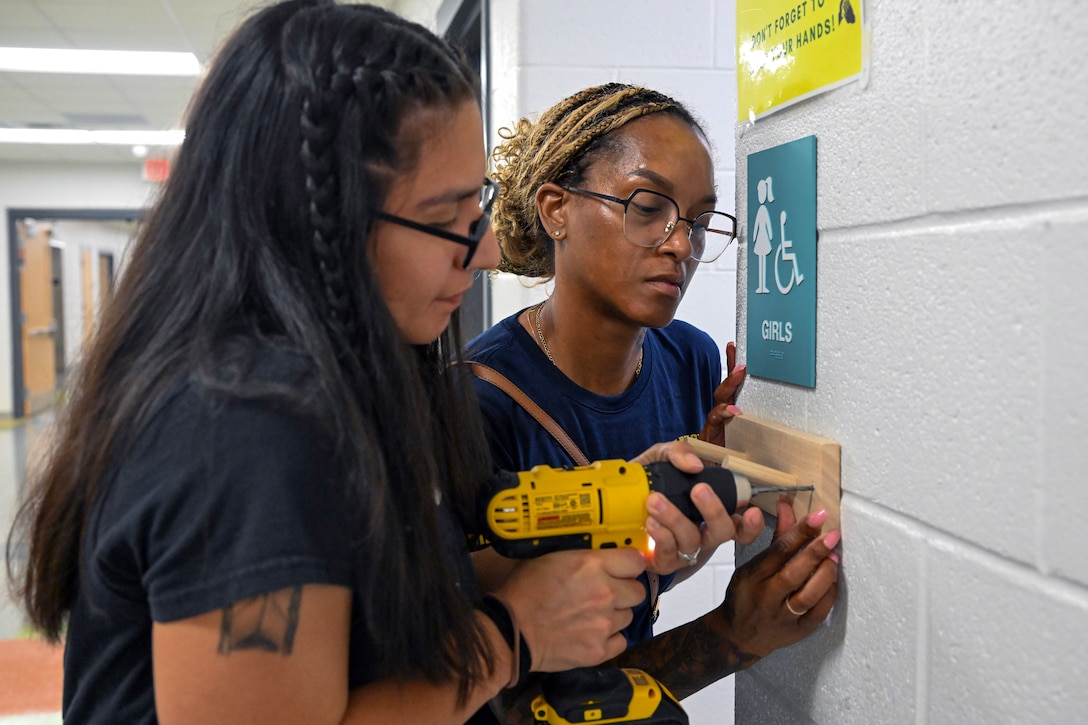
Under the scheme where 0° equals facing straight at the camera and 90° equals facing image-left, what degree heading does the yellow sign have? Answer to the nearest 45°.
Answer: approximately 45°

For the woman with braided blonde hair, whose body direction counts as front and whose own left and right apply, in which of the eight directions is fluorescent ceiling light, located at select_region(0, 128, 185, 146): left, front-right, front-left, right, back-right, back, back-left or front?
back

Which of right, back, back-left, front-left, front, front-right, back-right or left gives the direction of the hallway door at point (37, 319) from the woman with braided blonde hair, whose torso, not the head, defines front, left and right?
back

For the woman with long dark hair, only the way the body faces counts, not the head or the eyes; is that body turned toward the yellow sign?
yes

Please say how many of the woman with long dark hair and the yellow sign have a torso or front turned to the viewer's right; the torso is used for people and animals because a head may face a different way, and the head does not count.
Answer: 1

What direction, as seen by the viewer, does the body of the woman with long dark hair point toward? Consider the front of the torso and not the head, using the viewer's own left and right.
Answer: facing to the right of the viewer

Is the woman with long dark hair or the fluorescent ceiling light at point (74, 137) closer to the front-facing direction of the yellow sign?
the woman with long dark hair

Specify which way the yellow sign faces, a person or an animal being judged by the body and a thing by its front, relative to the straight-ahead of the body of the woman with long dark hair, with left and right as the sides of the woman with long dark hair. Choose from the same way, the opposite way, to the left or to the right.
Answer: the opposite way

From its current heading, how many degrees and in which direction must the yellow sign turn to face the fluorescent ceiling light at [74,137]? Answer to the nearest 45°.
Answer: approximately 90° to its right

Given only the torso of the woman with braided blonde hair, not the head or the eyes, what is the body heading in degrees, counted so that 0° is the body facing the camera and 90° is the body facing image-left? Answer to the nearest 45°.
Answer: approximately 315°

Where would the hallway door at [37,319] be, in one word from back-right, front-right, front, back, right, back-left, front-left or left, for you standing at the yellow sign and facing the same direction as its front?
right

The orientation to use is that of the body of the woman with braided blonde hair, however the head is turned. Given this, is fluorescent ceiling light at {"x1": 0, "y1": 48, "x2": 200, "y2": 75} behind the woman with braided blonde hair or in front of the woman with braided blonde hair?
behind

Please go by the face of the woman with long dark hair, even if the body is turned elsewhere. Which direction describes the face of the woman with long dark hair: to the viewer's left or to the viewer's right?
to the viewer's right
